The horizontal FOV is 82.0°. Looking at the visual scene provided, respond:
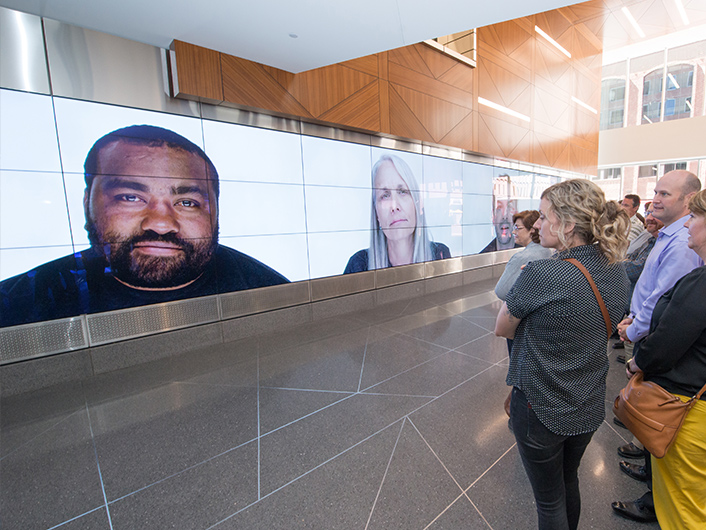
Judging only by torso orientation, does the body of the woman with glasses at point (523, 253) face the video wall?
yes

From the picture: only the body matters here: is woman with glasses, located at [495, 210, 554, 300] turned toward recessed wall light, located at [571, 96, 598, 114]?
no

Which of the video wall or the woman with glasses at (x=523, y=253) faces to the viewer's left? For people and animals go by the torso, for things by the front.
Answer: the woman with glasses

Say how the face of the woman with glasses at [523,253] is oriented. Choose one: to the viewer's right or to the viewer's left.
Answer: to the viewer's left

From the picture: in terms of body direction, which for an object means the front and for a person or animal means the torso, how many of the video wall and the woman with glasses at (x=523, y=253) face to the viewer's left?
1

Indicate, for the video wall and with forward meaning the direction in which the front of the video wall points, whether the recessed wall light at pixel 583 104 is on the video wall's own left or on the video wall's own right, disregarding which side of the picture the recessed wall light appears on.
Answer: on the video wall's own left

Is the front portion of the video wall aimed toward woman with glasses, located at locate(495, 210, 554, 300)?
yes

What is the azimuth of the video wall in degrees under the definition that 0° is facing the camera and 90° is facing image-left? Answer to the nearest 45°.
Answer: approximately 315°

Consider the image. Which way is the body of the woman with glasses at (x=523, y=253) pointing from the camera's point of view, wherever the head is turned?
to the viewer's left

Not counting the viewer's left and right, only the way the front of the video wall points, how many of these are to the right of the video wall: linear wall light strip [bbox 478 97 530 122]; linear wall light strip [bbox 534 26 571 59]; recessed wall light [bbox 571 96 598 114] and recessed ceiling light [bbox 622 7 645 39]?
0

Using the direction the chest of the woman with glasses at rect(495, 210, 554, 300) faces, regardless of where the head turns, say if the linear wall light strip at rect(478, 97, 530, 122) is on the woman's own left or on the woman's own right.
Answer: on the woman's own right

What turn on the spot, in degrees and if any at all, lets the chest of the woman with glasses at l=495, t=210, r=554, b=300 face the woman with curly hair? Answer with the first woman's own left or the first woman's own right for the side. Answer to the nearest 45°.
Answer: approximately 90° to the first woman's own left

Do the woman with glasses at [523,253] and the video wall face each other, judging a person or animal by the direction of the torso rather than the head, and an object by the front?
yes

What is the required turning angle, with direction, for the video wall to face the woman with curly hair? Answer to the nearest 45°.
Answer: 0° — it already faces them

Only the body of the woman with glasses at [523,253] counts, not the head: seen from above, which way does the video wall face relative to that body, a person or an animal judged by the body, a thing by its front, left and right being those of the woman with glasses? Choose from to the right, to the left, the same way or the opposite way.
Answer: the opposite way
